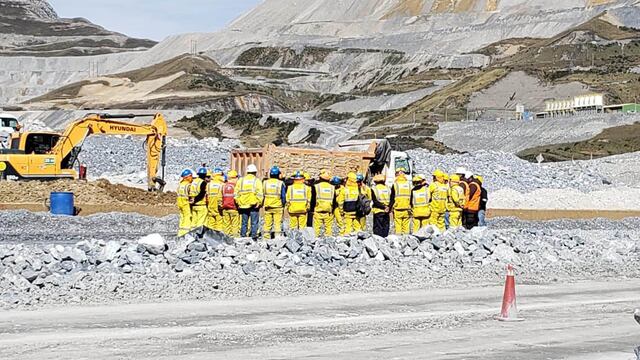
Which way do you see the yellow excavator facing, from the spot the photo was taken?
facing to the right of the viewer

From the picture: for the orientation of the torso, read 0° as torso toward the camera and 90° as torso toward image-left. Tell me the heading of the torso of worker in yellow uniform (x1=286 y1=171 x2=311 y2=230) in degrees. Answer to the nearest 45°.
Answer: approximately 180°

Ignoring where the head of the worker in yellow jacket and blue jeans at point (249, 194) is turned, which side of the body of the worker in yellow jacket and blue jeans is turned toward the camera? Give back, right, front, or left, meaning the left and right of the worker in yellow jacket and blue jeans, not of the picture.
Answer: back

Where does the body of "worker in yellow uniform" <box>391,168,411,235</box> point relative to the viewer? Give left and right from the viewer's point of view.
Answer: facing away from the viewer

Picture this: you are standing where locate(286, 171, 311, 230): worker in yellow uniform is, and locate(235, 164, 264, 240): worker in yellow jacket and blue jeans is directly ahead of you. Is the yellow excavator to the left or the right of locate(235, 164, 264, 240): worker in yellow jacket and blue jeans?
right

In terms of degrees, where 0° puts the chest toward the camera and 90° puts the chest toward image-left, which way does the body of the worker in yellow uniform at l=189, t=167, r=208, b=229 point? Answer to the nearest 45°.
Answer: approximately 225°

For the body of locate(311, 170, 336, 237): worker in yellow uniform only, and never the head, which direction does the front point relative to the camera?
away from the camera

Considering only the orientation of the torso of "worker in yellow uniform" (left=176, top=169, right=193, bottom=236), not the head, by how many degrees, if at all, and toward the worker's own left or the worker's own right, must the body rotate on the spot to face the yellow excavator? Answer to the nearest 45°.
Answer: approximately 45° to the worker's own left

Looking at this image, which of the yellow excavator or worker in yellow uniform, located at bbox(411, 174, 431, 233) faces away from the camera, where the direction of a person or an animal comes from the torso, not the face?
the worker in yellow uniform

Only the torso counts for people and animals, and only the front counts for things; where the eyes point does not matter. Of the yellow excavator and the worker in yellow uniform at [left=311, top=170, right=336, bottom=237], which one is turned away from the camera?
the worker in yellow uniform

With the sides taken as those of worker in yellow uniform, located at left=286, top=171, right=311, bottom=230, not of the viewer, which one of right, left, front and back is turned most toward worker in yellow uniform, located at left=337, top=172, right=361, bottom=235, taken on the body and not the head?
right
